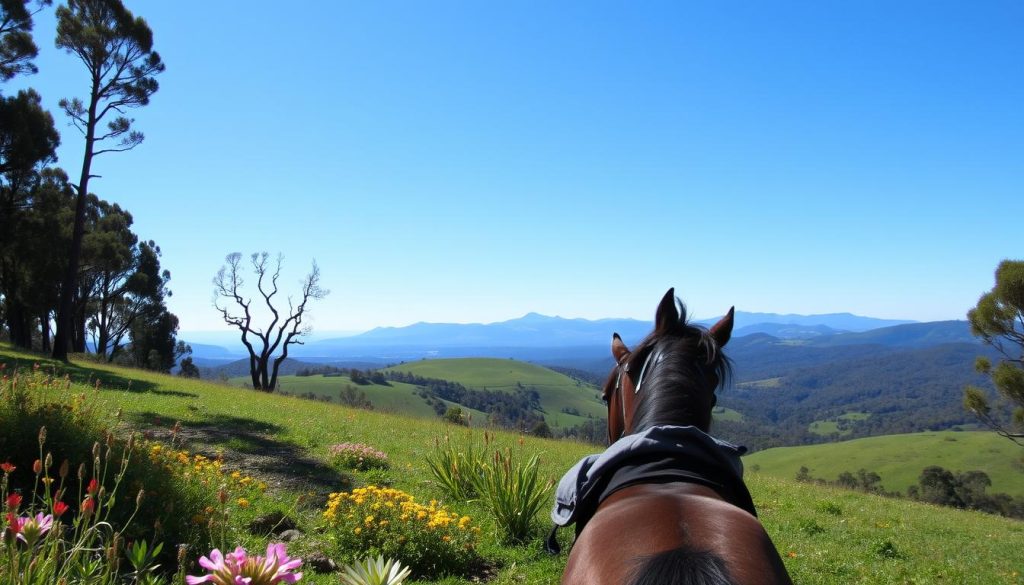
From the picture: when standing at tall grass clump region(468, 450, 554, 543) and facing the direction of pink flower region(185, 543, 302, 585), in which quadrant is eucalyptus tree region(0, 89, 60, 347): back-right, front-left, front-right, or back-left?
back-right

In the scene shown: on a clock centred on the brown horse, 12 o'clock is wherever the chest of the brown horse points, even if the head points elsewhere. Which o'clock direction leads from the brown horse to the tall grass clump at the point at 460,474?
The tall grass clump is roughly at 11 o'clock from the brown horse.

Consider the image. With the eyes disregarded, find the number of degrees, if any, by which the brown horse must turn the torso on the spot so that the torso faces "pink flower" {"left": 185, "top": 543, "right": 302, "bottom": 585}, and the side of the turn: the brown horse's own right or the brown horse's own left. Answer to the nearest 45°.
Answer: approximately 135° to the brown horse's own left

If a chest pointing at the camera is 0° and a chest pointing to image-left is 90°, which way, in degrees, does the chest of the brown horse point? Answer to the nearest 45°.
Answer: approximately 180°

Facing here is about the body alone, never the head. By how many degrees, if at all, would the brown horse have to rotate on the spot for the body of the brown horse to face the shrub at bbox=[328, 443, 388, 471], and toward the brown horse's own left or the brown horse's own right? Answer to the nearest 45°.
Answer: approximately 45° to the brown horse's own left

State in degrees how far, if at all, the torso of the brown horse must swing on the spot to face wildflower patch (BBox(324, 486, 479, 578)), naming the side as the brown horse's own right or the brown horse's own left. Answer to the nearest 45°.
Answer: approximately 45° to the brown horse's own left

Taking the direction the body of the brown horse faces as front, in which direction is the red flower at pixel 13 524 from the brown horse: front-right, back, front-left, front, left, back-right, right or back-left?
back-left

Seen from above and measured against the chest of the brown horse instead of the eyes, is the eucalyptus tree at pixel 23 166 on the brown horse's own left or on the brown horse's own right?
on the brown horse's own left
